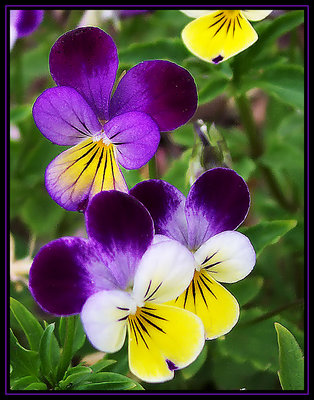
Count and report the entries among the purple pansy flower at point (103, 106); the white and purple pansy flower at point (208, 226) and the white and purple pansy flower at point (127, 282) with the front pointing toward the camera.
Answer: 3

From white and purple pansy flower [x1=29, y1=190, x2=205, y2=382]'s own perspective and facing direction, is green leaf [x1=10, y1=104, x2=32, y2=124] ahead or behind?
behind

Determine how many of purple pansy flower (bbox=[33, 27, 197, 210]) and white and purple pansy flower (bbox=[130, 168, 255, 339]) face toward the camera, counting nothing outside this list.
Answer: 2

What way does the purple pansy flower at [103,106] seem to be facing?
toward the camera
